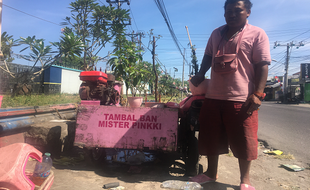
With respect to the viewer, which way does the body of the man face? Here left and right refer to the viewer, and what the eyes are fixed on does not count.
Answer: facing the viewer and to the left of the viewer

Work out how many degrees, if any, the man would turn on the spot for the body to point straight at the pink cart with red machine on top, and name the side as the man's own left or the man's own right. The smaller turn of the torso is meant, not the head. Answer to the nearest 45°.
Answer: approximately 45° to the man's own right

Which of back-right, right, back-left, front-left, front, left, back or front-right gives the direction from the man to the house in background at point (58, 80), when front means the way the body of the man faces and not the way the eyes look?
right

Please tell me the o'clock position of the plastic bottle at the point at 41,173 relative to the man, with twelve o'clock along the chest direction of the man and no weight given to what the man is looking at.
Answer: The plastic bottle is roughly at 1 o'clock from the man.

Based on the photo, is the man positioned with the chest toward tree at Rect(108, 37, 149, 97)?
no
